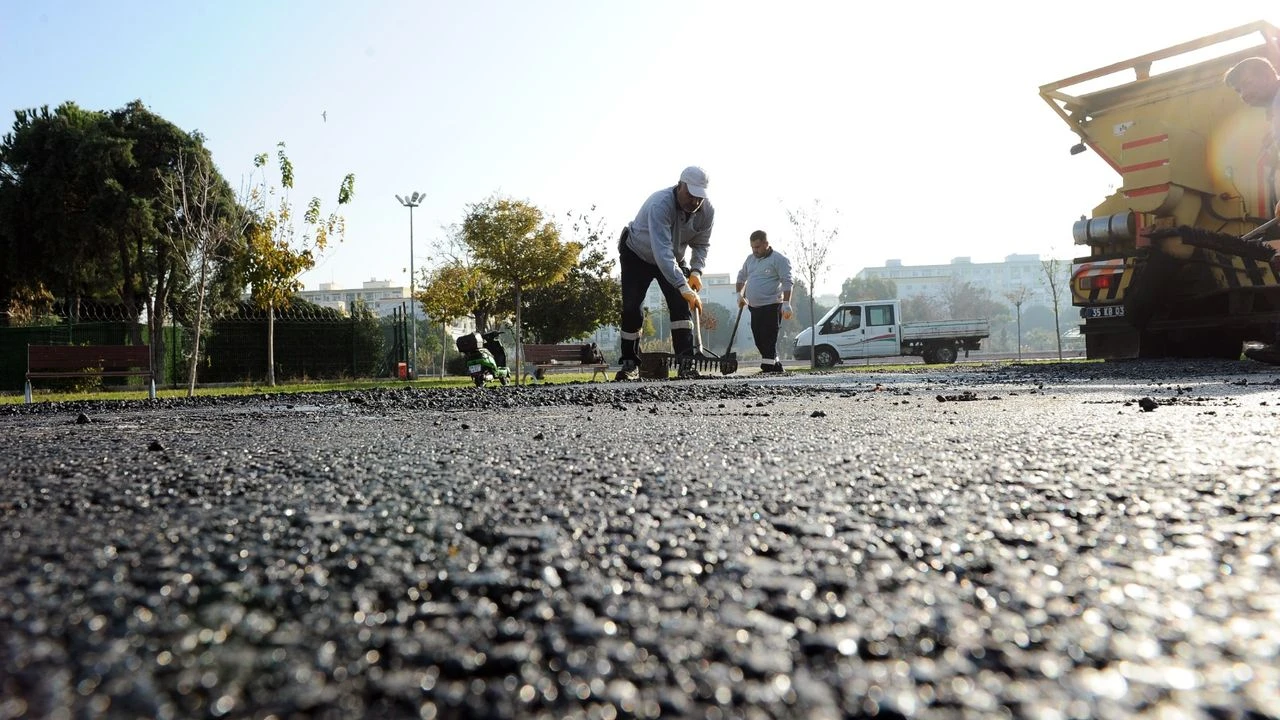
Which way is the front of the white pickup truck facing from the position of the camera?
facing to the left of the viewer

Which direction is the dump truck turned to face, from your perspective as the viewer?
facing away from the viewer

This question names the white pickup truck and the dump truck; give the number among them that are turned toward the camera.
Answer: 0

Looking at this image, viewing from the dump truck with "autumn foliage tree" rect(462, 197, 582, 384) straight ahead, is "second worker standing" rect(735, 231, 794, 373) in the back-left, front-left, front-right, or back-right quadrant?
front-left

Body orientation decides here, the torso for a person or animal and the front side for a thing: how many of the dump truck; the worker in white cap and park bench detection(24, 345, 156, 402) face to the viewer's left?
0

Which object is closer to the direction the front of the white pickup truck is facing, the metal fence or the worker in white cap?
the metal fence

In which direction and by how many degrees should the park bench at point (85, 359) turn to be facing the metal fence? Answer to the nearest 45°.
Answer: approximately 180°

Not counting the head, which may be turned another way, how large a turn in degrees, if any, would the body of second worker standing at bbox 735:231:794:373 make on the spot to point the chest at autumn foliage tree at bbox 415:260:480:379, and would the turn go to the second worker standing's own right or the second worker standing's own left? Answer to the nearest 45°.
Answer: approximately 90° to the second worker standing's own right

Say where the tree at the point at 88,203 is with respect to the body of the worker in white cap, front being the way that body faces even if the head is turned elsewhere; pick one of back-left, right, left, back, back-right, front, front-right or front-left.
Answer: back

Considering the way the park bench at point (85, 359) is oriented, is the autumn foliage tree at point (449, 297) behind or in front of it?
behind

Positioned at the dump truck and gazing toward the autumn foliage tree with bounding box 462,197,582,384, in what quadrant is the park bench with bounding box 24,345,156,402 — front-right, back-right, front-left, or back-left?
front-left

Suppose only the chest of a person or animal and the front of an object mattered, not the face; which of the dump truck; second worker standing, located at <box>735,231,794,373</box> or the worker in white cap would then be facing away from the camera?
the dump truck

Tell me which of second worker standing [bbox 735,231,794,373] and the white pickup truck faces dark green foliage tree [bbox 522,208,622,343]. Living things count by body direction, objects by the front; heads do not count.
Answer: the white pickup truck

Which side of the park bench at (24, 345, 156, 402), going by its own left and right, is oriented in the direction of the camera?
front

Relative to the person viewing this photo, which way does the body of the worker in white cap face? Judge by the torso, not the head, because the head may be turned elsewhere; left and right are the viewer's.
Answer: facing the viewer and to the right of the viewer

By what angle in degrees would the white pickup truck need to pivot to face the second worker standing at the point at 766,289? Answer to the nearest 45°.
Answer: approximately 90° to its left
